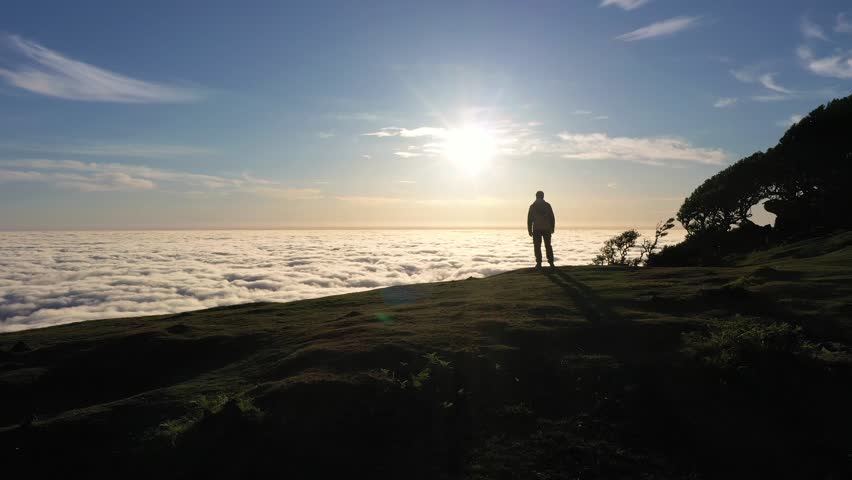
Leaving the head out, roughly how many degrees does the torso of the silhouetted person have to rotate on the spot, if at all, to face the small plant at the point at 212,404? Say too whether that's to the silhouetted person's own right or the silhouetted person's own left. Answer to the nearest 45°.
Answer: approximately 180°

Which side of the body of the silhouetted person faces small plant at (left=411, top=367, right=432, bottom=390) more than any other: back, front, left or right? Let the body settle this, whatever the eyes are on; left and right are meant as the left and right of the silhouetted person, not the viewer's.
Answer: back

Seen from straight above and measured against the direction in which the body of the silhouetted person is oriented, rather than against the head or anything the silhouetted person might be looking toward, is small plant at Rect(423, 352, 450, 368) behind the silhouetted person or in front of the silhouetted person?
behind

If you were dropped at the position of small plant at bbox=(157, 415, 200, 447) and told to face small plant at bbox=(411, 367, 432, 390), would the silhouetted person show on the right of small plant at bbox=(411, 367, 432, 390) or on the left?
left

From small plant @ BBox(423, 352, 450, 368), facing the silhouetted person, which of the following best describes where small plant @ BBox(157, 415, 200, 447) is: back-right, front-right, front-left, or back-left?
back-left

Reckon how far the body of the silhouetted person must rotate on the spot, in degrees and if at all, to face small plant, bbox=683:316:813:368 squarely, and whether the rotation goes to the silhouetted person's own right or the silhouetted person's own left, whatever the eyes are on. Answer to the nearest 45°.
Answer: approximately 180°

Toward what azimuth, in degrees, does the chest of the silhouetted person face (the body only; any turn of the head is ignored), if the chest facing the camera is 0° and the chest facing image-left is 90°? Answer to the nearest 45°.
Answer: approximately 180°

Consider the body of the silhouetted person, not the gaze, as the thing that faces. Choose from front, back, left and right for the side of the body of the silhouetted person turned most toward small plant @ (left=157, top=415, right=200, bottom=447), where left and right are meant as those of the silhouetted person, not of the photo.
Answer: back
